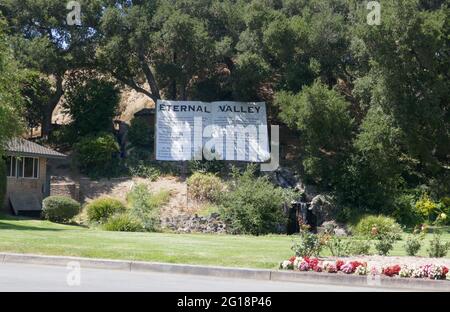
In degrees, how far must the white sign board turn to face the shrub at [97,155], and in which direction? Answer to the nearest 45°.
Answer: approximately 90° to its right

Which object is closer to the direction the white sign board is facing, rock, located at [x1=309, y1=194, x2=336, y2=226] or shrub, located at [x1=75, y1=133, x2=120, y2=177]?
the rock

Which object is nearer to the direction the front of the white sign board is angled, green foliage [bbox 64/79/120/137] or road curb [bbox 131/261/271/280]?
the road curb

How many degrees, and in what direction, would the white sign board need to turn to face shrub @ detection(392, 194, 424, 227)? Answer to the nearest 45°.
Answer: approximately 45° to its left

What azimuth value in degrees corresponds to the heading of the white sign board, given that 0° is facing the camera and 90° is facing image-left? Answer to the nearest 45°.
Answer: approximately 0°

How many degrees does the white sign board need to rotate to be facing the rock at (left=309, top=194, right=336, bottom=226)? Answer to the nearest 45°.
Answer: approximately 45° to its left

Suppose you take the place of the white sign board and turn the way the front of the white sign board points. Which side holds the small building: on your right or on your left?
on your right

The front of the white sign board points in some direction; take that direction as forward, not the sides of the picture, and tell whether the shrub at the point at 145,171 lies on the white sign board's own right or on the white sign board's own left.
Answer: on the white sign board's own right
